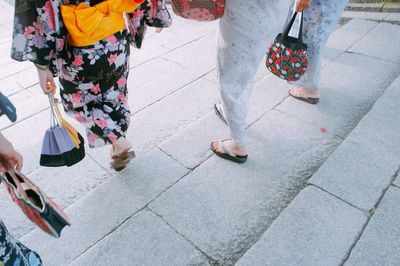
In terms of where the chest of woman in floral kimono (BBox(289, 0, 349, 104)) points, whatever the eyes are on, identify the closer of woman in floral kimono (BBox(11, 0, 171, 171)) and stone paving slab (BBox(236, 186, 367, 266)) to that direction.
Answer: the woman in floral kimono

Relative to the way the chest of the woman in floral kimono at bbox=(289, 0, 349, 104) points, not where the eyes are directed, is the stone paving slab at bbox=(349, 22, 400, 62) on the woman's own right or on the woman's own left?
on the woman's own right

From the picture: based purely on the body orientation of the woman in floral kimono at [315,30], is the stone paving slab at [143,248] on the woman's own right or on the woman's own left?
on the woman's own left

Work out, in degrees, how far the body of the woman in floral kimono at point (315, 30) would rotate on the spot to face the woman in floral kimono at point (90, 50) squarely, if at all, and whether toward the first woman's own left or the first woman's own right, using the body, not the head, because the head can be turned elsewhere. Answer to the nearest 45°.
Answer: approximately 45° to the first woman's own left
